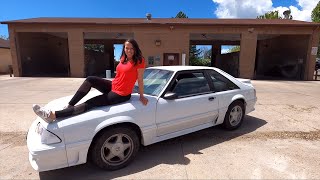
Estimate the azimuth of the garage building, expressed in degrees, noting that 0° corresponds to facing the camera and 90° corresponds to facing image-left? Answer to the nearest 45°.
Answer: approximately 0°

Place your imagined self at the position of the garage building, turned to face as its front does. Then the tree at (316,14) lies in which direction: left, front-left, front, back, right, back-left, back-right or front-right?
back-left
